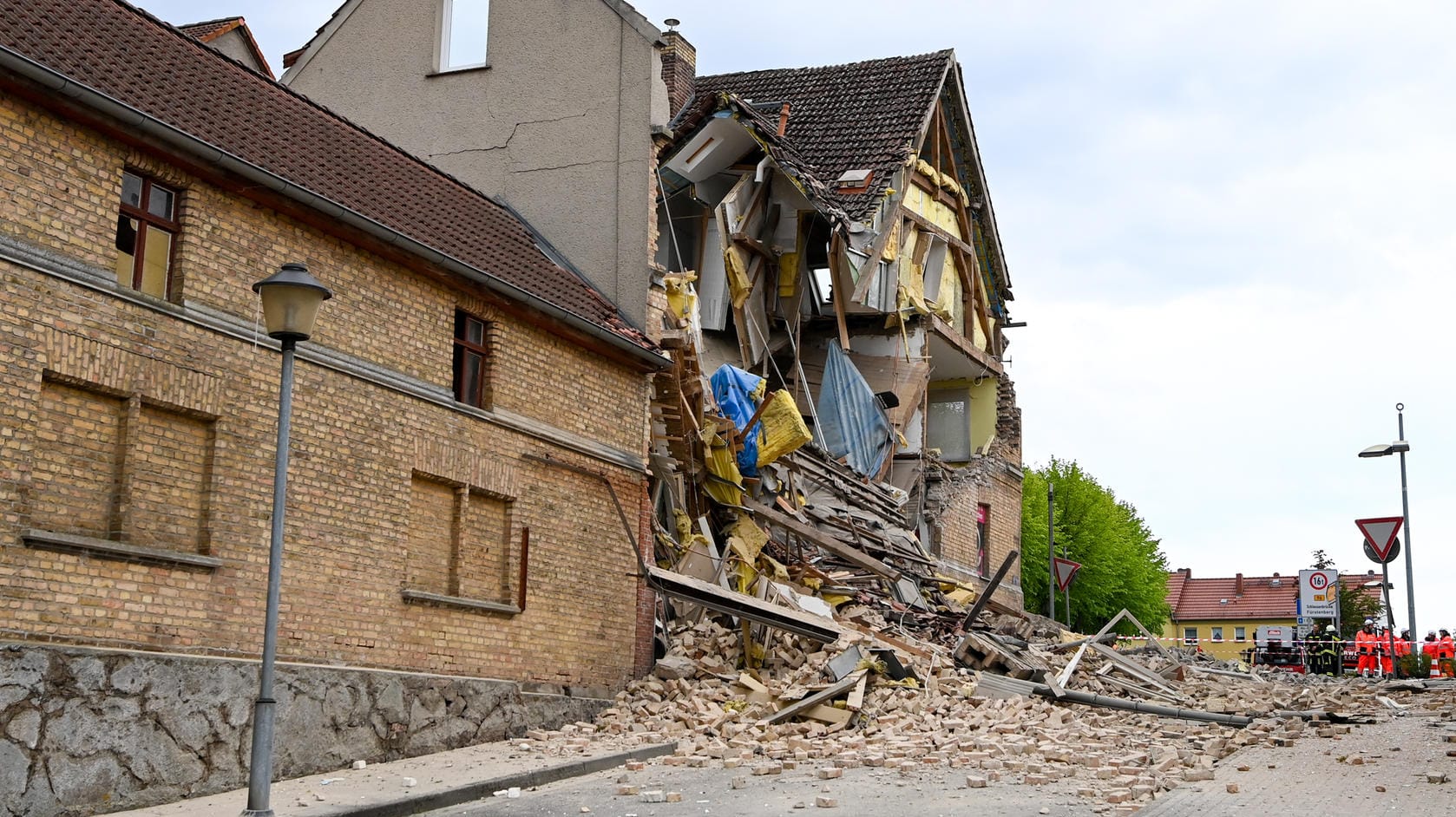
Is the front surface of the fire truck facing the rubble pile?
yes

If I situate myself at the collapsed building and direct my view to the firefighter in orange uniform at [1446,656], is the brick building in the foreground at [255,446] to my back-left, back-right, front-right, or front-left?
back-right

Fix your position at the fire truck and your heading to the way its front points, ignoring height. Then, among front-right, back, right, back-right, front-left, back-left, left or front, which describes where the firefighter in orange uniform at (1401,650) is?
front-left

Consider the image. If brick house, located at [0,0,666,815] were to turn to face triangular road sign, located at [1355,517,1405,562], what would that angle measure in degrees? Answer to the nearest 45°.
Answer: approximately 45° to its left

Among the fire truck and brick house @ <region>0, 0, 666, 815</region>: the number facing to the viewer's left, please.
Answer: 0

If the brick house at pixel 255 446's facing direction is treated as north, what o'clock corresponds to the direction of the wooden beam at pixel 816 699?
The wooden beam is roughly at 10 o'clock from the brick house.

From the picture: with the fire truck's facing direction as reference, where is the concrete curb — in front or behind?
in front

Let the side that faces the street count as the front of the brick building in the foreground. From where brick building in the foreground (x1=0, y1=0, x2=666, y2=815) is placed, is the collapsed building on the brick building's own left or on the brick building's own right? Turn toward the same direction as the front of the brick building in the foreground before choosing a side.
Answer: on the brick building's own left

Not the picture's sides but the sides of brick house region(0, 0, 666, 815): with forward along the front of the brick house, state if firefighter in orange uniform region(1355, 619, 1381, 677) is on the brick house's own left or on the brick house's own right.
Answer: on the brick house's own left

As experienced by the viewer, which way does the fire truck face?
facing the viewer

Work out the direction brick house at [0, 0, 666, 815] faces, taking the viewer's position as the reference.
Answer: facing the viewer and to the right of the viewer

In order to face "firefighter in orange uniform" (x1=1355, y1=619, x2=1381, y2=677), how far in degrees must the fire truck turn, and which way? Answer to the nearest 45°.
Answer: approximately 45° to its left

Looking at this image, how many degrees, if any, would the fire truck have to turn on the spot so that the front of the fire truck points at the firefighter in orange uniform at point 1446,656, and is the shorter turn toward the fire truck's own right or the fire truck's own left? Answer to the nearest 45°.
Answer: approximately 45° to the fire truck's own left

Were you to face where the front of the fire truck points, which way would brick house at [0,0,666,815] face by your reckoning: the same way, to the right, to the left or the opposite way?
to the left

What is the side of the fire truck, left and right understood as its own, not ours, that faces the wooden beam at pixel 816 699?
front
